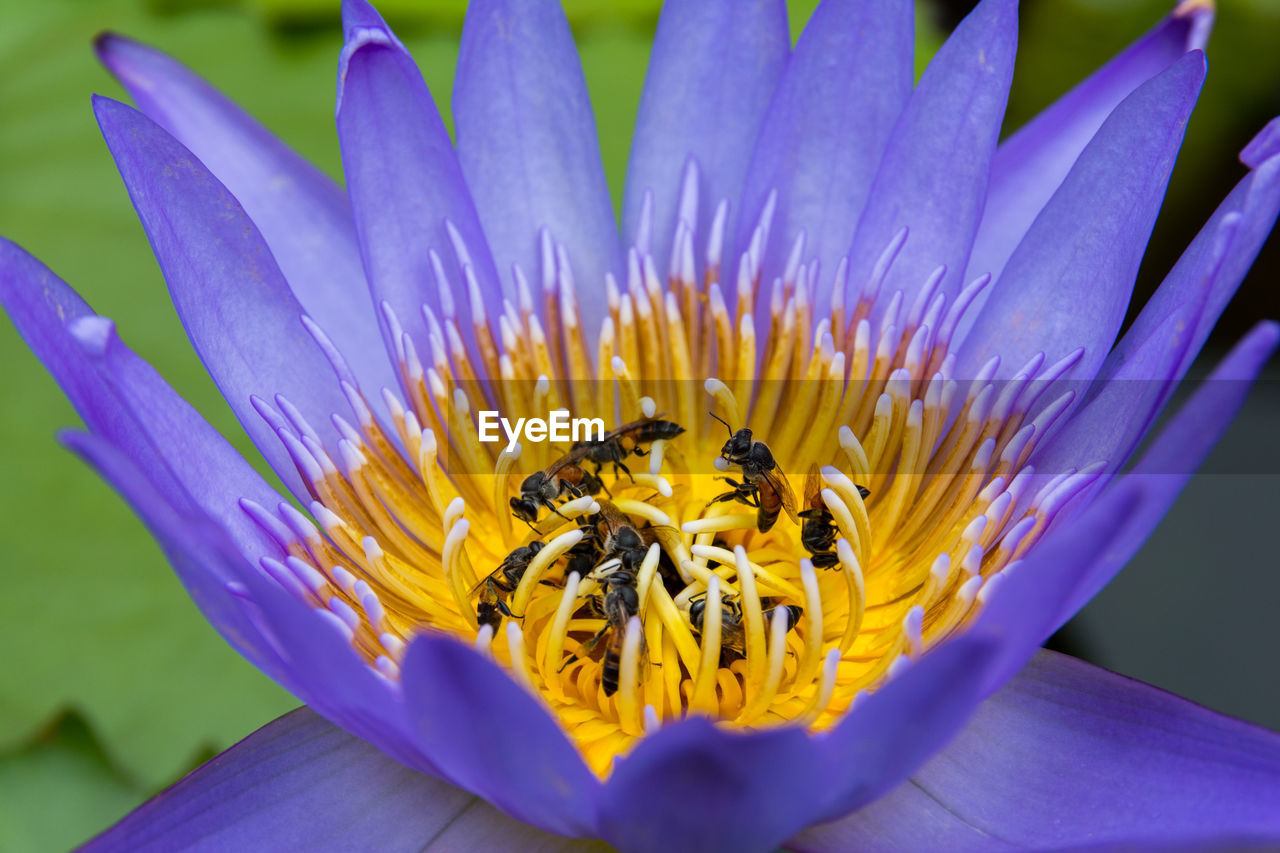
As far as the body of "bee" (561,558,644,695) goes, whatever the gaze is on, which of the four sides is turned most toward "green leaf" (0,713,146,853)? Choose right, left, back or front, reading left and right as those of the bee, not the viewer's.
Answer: left

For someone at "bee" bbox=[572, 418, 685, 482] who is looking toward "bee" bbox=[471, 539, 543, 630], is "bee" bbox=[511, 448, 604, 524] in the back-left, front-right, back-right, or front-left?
front-right

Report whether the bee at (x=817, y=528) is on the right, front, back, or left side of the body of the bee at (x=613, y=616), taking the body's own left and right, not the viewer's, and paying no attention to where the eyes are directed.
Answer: right

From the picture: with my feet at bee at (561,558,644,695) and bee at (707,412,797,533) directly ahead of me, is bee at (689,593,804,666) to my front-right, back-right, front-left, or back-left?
front-right

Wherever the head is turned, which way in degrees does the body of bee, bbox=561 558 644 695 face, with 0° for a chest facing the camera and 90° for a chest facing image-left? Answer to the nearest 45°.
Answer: approximately 180°

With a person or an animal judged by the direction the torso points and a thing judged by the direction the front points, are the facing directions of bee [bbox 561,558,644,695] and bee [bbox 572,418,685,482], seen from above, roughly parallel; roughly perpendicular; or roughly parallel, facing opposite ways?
roughly perpendicular

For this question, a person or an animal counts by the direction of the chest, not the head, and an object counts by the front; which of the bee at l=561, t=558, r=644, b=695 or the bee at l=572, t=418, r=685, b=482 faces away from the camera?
the bee at l=561, t=558, r=644, b=695
